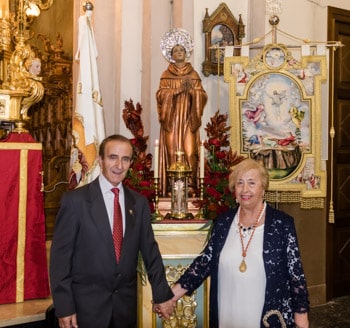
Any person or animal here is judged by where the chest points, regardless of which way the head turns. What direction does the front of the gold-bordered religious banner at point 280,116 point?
toward the camera

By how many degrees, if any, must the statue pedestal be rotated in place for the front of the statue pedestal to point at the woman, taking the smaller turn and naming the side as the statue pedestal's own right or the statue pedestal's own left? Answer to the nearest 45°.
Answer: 0° — it already faces them

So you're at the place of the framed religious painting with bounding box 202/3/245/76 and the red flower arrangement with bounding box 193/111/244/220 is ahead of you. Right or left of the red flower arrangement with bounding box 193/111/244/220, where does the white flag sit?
right

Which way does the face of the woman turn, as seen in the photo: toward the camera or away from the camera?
toward the camera

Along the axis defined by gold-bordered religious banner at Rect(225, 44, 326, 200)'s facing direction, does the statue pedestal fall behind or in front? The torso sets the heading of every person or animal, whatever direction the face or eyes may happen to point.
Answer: in front

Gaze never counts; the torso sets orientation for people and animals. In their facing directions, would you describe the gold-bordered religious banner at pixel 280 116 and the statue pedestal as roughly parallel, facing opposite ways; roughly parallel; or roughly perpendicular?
roughly parallel

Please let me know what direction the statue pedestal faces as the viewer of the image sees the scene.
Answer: facing the viewer

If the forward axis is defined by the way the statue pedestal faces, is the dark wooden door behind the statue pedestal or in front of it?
behind

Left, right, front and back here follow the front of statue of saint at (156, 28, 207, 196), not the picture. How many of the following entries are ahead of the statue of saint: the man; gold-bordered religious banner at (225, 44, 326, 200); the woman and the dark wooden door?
2

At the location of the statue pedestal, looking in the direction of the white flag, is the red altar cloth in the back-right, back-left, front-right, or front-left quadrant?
front-left

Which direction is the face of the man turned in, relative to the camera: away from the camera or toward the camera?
toward the camera

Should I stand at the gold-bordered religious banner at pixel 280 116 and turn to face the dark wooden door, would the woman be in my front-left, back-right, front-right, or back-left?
back-right

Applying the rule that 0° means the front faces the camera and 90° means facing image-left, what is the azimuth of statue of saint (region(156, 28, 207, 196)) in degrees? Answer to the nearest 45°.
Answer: approximately 0°
